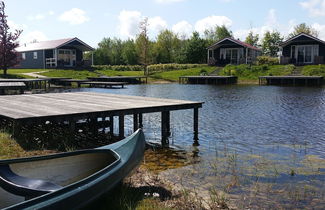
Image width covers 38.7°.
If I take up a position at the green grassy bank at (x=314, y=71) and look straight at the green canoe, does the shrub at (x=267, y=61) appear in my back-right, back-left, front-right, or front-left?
back-right

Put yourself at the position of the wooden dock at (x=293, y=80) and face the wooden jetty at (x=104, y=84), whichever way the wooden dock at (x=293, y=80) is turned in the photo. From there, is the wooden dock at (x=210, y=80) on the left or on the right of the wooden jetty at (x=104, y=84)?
right
